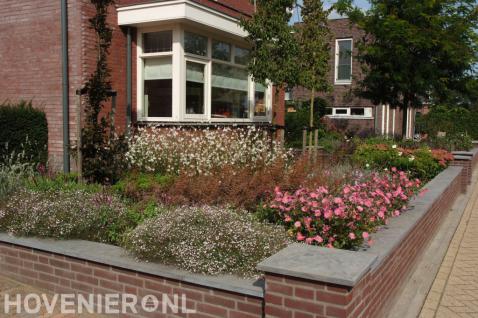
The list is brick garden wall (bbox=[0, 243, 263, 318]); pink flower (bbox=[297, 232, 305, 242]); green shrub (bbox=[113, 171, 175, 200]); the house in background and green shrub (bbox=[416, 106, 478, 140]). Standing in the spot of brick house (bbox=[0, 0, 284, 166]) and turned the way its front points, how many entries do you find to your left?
2

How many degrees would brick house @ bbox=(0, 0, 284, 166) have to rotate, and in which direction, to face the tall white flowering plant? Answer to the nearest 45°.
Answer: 0° — it already faces it

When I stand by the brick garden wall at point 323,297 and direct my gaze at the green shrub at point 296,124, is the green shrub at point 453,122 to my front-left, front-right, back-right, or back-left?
front-right

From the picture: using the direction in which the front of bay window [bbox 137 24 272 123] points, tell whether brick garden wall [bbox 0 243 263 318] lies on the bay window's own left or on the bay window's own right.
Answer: on the bay window's own right

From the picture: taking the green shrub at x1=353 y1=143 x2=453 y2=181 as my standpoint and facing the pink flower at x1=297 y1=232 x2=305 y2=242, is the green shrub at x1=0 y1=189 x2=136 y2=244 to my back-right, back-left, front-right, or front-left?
front-right

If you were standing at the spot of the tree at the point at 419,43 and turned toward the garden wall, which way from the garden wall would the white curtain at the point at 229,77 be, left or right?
right

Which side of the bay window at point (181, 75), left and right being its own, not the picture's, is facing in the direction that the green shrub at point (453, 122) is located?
left

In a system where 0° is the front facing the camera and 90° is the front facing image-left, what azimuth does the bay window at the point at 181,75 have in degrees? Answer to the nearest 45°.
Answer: approximately 315°

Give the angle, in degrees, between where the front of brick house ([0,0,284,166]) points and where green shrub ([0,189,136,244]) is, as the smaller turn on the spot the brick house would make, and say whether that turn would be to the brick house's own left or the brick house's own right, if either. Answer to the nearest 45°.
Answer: approximately 45° to the brick house's own right

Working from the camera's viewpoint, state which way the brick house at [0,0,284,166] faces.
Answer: facing the viewer and to the right of the viewer

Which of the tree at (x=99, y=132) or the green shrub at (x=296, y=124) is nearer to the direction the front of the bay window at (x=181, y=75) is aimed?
the tree

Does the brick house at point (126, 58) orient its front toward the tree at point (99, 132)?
no

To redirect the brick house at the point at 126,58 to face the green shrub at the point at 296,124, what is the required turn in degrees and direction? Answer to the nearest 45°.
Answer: approximately 90° to its left

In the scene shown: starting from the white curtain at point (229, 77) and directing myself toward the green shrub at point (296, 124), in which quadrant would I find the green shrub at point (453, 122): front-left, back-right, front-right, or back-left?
front-right

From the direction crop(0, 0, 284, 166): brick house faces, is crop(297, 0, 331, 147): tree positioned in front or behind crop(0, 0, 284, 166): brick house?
in front

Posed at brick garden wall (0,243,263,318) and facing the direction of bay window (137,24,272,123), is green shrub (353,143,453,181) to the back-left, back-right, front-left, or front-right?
front-right
